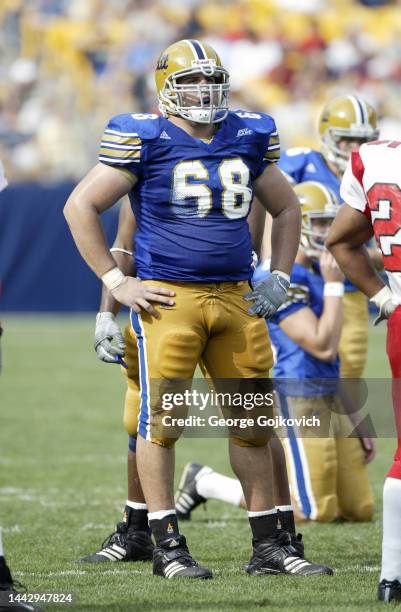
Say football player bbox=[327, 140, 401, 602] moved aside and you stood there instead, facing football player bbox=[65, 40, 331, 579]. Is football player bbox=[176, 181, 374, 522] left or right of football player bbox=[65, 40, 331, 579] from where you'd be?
right

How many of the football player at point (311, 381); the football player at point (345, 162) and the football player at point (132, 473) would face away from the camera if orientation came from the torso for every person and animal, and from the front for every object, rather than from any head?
0

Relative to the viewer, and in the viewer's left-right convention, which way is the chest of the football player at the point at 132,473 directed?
facing the viewer

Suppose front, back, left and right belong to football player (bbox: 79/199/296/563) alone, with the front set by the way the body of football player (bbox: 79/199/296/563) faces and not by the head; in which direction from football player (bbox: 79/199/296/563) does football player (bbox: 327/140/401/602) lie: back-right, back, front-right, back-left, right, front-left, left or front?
front-left

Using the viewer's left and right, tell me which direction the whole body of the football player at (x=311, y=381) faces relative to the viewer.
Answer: facing the viewer and to the right of the viewer

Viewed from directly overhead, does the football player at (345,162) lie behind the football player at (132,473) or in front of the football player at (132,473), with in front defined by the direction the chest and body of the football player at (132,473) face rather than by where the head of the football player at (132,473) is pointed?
behind

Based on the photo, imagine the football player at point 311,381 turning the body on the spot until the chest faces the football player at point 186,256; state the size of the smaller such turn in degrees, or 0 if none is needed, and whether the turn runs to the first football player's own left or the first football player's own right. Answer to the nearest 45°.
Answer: approximately 45° to the first football player's own right

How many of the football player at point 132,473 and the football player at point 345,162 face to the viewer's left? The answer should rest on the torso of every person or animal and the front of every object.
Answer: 0

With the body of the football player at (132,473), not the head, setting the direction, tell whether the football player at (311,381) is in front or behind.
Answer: behind
